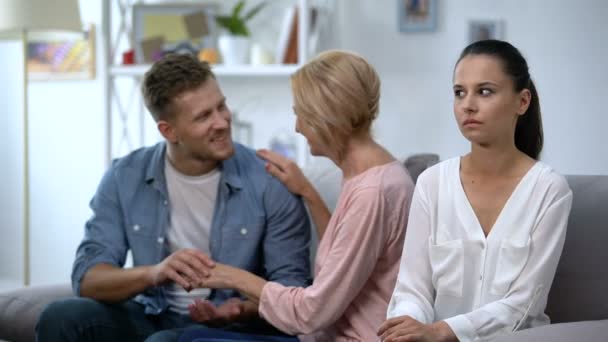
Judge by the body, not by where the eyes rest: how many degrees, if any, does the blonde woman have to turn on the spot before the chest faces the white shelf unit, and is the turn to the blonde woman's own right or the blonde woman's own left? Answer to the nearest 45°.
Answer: approximately 45° to the blonde woman's own right

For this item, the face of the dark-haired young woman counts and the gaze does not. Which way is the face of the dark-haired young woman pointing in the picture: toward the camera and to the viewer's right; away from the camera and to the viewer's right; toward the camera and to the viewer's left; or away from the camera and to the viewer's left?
toward the camera and to the viewer's left

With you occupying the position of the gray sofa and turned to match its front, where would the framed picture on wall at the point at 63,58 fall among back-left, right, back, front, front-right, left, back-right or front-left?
back-right

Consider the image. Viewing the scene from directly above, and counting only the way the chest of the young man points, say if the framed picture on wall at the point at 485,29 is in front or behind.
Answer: behind

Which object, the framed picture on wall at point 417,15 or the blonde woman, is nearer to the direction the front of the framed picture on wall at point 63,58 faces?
the blonde woman

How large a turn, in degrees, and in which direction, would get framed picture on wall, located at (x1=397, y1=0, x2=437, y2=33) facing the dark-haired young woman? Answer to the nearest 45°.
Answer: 0° — it already faces them

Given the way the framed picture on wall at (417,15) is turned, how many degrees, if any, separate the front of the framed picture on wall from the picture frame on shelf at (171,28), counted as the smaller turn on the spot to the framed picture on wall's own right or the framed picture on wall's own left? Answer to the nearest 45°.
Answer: approximately 90° to the framed picture on wall's own right

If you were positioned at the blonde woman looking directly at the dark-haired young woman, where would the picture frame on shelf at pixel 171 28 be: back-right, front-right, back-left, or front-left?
back-left

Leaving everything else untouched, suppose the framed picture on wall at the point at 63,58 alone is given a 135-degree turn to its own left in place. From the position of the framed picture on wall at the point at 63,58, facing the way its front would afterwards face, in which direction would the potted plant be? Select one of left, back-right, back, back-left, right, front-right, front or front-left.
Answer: right

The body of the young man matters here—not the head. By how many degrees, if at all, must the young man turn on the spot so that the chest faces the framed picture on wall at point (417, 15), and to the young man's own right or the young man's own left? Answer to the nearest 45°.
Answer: approximately 135° to the young man's own left

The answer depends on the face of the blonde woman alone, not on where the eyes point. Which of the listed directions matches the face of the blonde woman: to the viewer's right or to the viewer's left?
to the viewer's left
